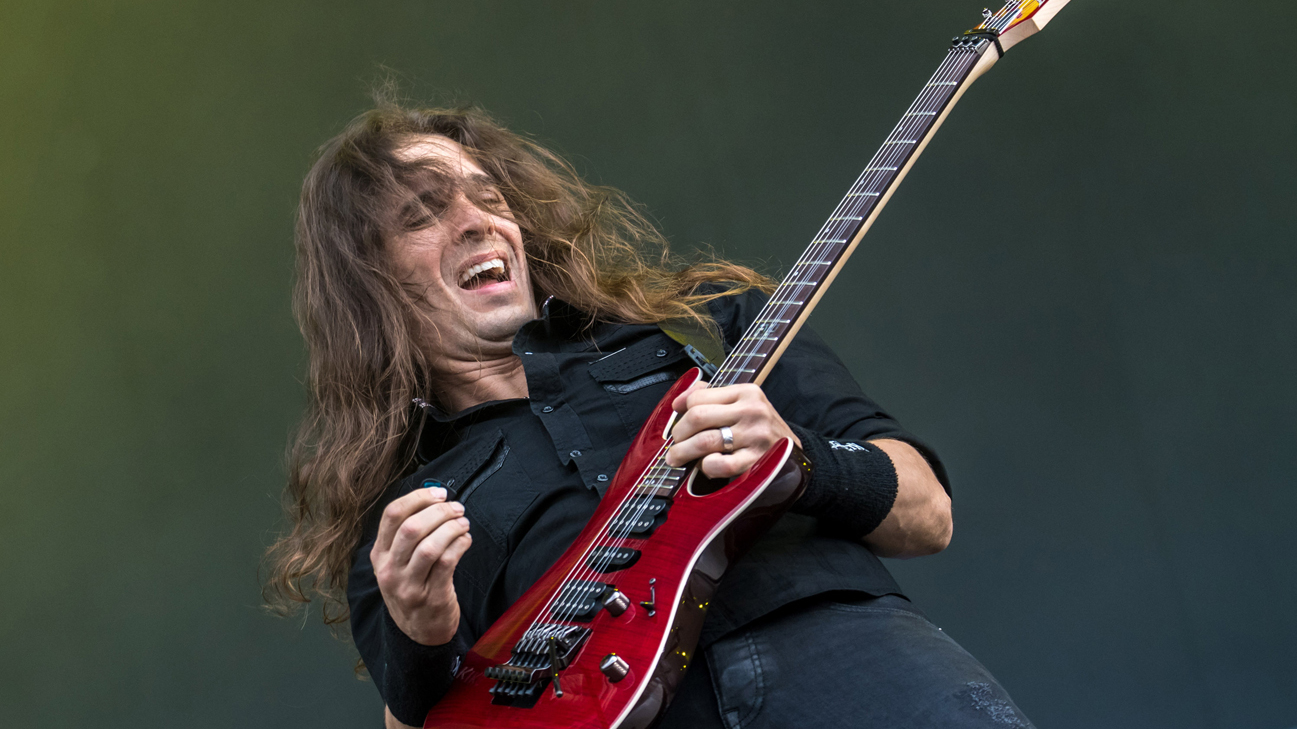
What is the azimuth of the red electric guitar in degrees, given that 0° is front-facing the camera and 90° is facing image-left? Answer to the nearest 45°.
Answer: approximately 45°
